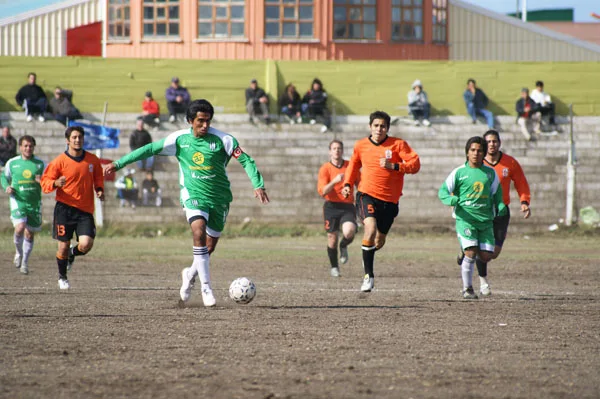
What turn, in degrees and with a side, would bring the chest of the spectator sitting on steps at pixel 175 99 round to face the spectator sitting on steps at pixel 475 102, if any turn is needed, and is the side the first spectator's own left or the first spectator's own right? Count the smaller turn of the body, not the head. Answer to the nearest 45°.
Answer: approximately 90° to the first spectator's own left

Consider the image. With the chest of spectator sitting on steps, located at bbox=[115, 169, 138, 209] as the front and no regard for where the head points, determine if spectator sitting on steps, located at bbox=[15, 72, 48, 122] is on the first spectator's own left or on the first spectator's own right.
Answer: on the first spectator's own right

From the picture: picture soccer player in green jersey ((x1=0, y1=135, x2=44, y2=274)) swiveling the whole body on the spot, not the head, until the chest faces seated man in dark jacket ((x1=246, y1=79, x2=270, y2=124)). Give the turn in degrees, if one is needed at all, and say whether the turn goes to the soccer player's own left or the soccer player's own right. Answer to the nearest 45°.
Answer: approximately 135° to the soccer player's own left

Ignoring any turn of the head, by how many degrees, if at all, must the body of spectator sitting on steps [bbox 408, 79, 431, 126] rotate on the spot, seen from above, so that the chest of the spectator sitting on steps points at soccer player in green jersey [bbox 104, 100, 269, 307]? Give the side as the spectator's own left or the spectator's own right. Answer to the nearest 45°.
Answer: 0° — they already face them

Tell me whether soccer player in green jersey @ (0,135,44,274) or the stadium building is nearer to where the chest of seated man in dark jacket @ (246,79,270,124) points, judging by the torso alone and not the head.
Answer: the soccer player in green jersey

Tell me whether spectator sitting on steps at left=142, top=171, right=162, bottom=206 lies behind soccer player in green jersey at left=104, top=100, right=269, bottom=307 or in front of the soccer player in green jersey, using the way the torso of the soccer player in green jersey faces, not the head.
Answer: behind

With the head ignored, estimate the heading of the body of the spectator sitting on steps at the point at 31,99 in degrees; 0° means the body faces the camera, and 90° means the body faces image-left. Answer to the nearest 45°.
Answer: approximately 0°

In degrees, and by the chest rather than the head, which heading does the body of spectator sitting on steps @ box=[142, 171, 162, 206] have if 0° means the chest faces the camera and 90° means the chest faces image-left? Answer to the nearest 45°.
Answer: approximately 0°

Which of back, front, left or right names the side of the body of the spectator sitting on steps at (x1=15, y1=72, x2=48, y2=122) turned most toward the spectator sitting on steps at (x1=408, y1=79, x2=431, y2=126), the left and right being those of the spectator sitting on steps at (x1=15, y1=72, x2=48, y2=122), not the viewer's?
left

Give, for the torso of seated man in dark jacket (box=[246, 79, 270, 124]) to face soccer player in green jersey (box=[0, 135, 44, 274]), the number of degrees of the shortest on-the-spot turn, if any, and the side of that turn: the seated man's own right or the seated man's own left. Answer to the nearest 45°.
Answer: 0° — they already face them

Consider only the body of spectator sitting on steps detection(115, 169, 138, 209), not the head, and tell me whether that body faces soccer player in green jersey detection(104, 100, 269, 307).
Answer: yes
